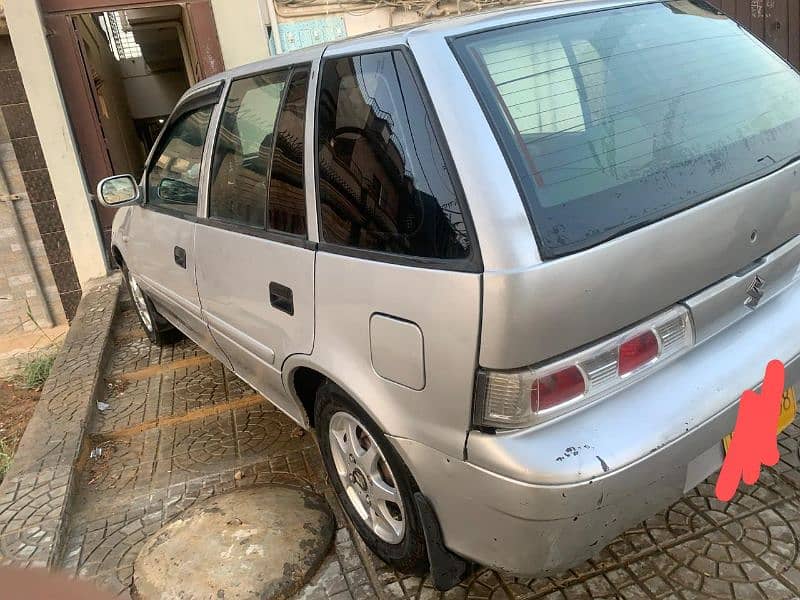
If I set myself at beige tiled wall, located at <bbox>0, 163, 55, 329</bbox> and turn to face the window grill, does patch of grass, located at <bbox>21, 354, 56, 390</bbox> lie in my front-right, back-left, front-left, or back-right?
back-right

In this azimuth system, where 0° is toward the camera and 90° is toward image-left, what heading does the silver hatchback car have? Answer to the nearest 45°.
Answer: approximately 135°

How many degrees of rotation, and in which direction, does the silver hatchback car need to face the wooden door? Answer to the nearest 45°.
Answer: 0° — it already faces it
